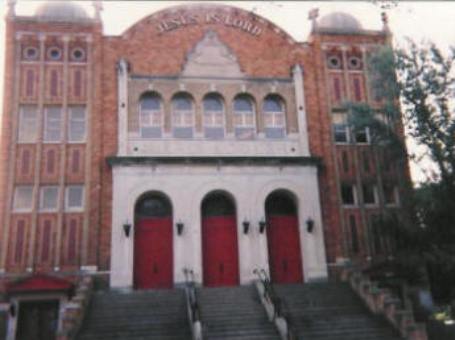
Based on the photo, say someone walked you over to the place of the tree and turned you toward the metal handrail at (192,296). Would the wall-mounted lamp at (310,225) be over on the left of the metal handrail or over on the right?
right

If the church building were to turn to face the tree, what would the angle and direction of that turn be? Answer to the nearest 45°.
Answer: approximately 90° to its left

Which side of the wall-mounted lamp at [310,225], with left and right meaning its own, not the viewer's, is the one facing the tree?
left

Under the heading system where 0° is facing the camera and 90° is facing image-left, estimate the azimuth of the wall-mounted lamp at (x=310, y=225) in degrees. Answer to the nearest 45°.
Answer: approximately 0°

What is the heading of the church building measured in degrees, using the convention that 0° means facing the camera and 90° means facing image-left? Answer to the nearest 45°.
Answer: approximately 0°

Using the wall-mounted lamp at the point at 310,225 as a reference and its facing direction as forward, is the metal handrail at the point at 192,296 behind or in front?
in front
